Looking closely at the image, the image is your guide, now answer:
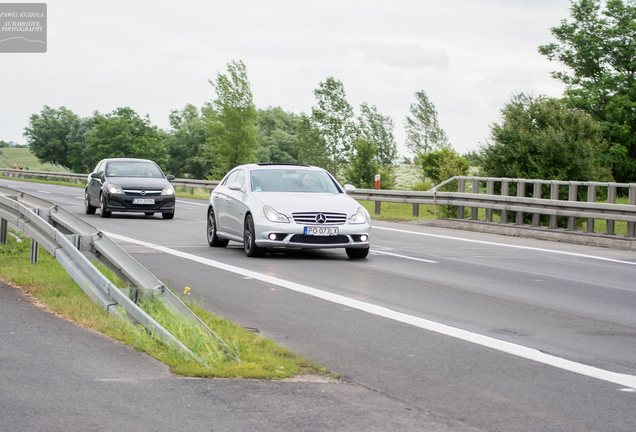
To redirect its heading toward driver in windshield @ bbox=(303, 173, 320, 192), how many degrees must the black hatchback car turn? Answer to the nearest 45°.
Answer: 0° — it already faces them

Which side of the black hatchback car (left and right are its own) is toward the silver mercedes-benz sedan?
front

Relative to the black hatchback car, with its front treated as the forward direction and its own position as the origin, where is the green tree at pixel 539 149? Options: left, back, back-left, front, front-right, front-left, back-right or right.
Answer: left

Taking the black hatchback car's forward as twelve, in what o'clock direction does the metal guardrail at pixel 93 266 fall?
The metal guardrail is roughly at 12 o'clock from the black hatchback car.

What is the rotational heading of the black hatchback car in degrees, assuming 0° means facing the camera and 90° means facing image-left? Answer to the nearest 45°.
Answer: approximately 0°
